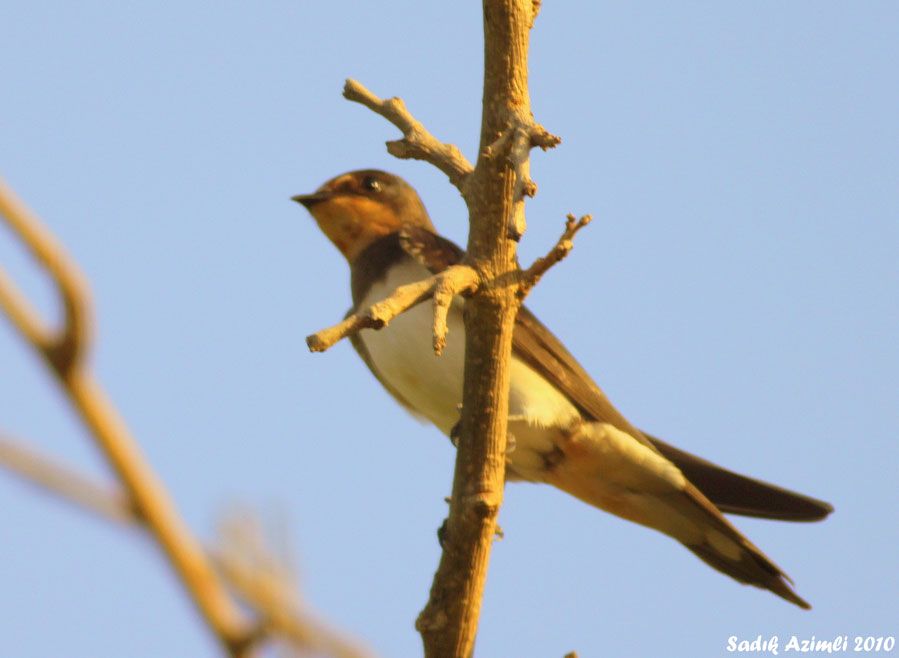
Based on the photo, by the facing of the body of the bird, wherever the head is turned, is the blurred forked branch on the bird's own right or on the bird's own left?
on the bird's own left

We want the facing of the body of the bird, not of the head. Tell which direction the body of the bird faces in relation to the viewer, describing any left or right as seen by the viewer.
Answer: facing to the left of the viewer
